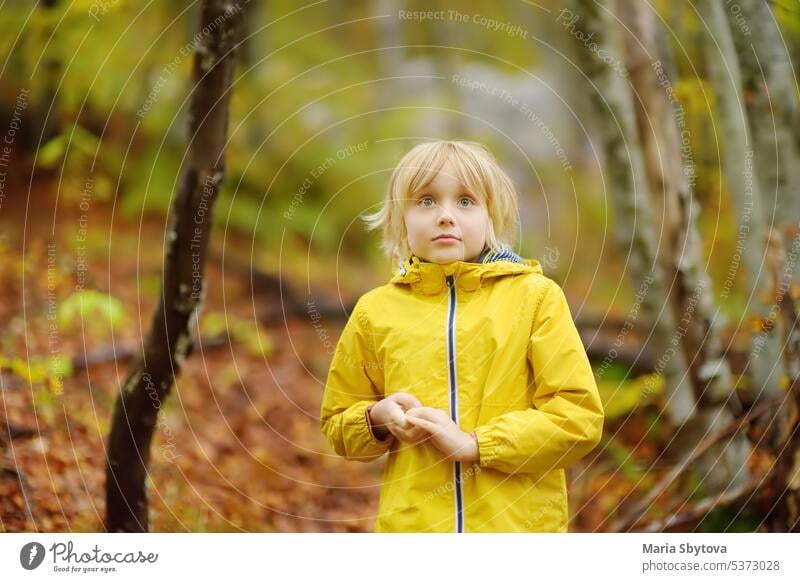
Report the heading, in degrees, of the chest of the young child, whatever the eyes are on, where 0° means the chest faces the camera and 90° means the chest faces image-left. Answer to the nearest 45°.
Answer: approximately 0°

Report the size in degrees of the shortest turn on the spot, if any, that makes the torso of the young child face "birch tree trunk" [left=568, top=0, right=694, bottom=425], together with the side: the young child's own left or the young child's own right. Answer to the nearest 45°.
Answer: approximately 135° to the young child's own left

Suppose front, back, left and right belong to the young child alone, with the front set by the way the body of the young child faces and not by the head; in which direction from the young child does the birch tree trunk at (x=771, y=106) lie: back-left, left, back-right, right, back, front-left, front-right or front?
back-left

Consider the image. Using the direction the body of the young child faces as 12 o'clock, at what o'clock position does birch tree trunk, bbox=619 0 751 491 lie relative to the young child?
The birch tree trunk is roughly at 7 o'clock from the young child.

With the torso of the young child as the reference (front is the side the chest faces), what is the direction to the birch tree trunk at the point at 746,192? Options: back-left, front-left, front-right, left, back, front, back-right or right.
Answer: back-left
